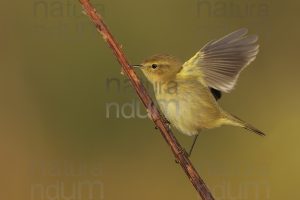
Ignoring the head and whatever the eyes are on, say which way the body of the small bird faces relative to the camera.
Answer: to the viewer's left
